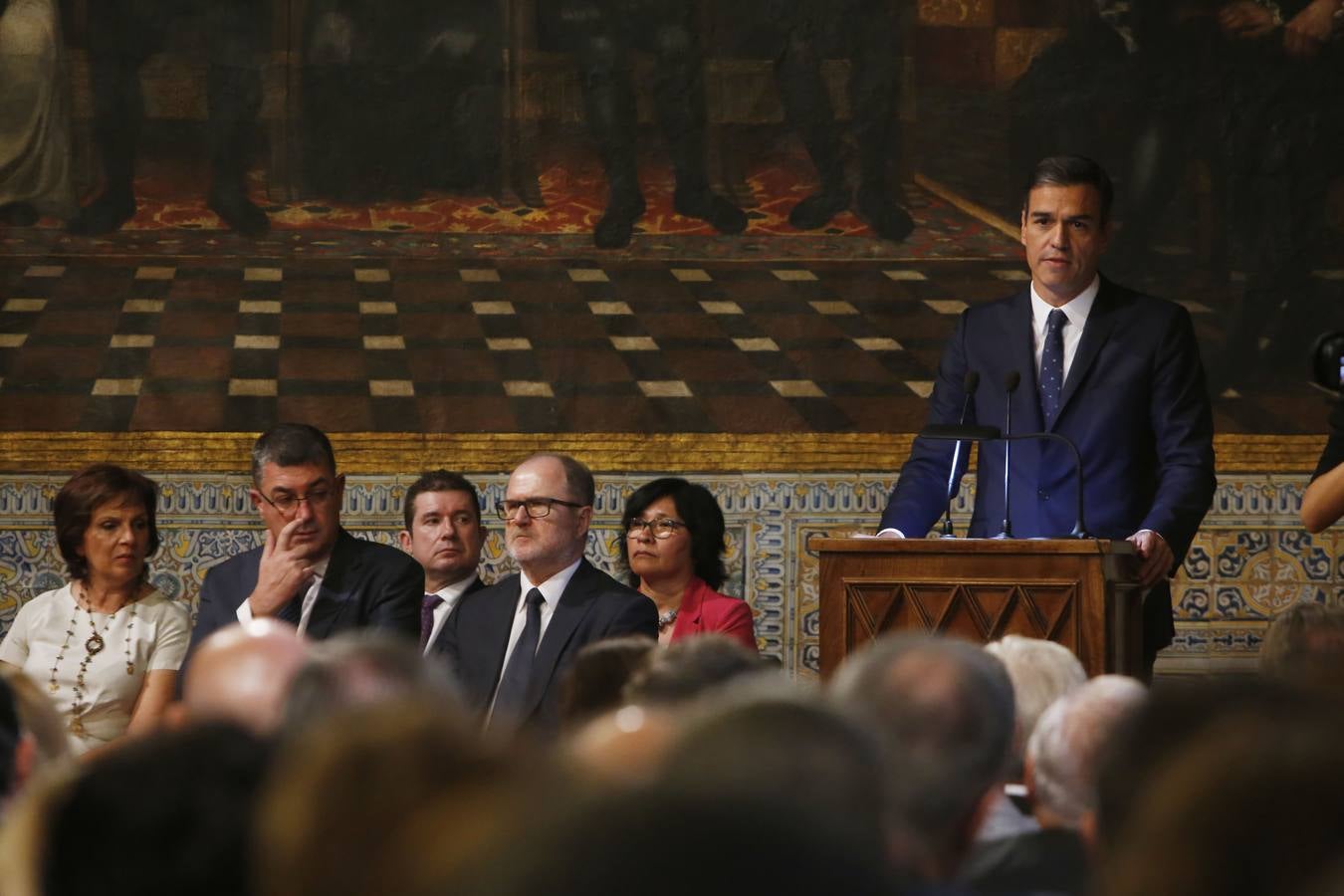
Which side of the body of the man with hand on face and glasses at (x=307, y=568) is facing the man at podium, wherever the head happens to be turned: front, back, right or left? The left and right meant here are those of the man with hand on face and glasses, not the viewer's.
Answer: left

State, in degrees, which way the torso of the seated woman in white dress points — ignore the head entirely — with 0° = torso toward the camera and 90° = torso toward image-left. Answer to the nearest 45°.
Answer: approximately 0°

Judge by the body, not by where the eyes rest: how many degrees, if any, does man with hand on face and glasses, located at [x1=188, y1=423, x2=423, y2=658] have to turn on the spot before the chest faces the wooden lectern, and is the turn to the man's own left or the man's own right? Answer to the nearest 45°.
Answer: approximately 45° to the man's own left

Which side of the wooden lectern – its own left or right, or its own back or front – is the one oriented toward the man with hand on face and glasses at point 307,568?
right

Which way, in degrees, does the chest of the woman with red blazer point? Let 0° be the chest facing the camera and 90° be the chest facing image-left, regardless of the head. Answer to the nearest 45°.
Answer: approximately 45°

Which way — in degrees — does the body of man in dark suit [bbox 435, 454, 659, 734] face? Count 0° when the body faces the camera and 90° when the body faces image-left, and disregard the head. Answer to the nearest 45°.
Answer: approximately 45°

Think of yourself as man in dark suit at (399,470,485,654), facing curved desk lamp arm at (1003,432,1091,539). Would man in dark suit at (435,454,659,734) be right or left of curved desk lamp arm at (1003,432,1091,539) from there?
right

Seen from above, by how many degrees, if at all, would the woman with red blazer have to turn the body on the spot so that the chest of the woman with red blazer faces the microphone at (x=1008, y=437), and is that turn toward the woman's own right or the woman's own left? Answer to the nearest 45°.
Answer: approximately 90° to the woman's own left

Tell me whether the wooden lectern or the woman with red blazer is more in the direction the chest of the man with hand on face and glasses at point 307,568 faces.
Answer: the wooden lectern
